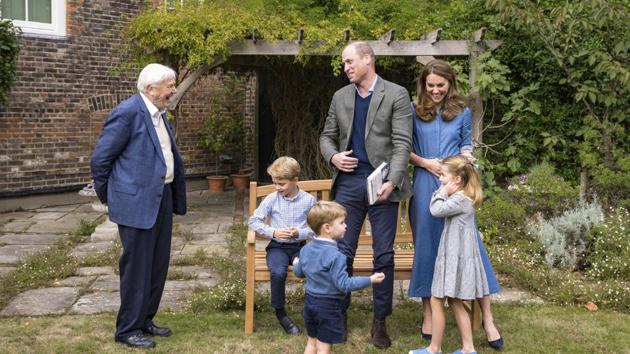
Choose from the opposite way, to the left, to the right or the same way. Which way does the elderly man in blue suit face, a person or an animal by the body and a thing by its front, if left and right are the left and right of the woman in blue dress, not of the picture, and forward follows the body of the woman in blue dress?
to the left

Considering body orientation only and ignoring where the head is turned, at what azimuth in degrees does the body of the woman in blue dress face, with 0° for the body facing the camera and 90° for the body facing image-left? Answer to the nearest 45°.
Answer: approximately 0°

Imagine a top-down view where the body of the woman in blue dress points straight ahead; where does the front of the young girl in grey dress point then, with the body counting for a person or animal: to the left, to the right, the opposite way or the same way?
to the right

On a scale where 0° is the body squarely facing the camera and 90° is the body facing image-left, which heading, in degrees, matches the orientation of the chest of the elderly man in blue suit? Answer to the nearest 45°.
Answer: approximately 315°

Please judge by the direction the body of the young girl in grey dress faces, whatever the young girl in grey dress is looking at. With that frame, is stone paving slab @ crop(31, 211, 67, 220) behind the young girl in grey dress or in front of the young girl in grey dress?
in front

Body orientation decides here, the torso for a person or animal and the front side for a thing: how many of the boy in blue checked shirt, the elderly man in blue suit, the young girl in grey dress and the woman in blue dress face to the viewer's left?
1

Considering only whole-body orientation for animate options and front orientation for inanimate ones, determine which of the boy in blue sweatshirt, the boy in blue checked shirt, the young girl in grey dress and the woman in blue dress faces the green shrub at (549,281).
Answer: the boy in blue sweatshirt

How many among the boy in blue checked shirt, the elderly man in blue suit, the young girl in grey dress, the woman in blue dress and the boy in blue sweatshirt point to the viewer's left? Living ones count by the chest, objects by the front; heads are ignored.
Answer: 1

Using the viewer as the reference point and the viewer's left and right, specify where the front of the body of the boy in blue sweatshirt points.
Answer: facing away from the viewer and to the right of the viewer

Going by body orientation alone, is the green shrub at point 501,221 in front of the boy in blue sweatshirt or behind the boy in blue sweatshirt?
in front

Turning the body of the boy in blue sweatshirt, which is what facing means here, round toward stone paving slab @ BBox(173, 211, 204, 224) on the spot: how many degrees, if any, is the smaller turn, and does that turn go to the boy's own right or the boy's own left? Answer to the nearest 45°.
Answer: approximately 45° to the boy's own left

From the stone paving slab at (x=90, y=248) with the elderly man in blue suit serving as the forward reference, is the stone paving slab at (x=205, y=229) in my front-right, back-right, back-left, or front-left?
back-left

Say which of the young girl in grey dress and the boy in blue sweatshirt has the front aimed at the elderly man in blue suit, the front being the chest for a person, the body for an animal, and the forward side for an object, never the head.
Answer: the young girl in grey dress

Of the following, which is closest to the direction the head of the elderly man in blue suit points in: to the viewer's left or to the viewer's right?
to the viewer's right

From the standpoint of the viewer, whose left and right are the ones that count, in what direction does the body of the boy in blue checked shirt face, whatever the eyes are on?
facing the viewer

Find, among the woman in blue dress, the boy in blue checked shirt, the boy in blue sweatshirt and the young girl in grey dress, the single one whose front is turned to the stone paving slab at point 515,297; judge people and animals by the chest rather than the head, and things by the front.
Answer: the boy in blue sweatshirt

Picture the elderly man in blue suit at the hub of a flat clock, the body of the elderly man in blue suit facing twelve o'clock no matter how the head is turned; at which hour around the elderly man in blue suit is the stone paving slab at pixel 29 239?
The stone paving slab is roughly at 7 o'clock from the elderly man in blue suit.

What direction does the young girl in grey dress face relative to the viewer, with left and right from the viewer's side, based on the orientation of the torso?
facing to the left of the viewer

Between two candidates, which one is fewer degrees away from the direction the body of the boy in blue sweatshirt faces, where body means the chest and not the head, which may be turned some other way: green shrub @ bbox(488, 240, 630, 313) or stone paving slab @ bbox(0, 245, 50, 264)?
the green shrub

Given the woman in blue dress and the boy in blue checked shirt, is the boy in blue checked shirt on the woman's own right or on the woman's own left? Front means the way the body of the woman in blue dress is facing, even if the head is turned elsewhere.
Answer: on the woman's own right

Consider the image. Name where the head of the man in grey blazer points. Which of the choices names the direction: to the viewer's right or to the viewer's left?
to the viewer's left
